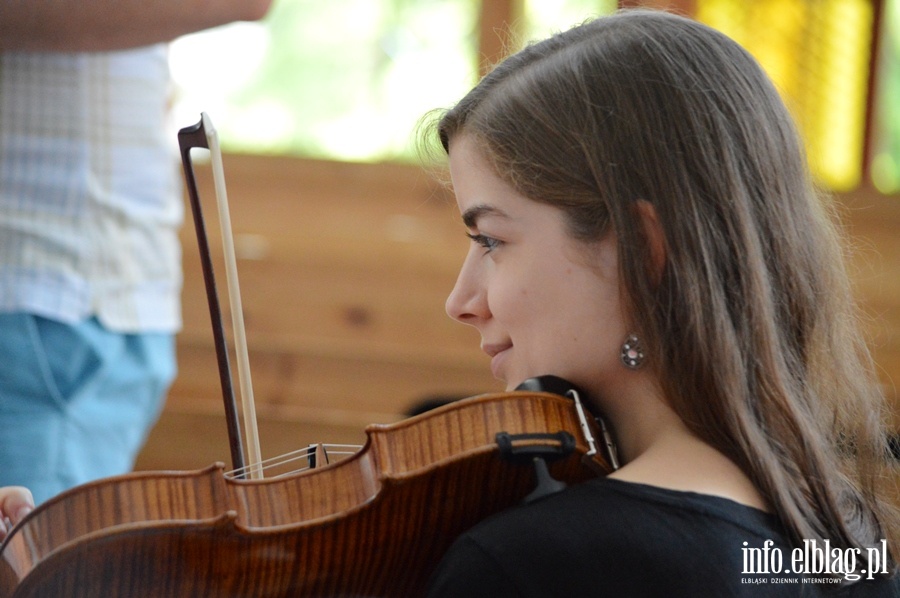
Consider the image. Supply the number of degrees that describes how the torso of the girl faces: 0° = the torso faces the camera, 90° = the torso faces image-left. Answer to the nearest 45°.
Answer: approximately 135°

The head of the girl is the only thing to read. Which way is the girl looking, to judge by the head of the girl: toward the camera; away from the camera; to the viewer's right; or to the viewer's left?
to the viewer's left
